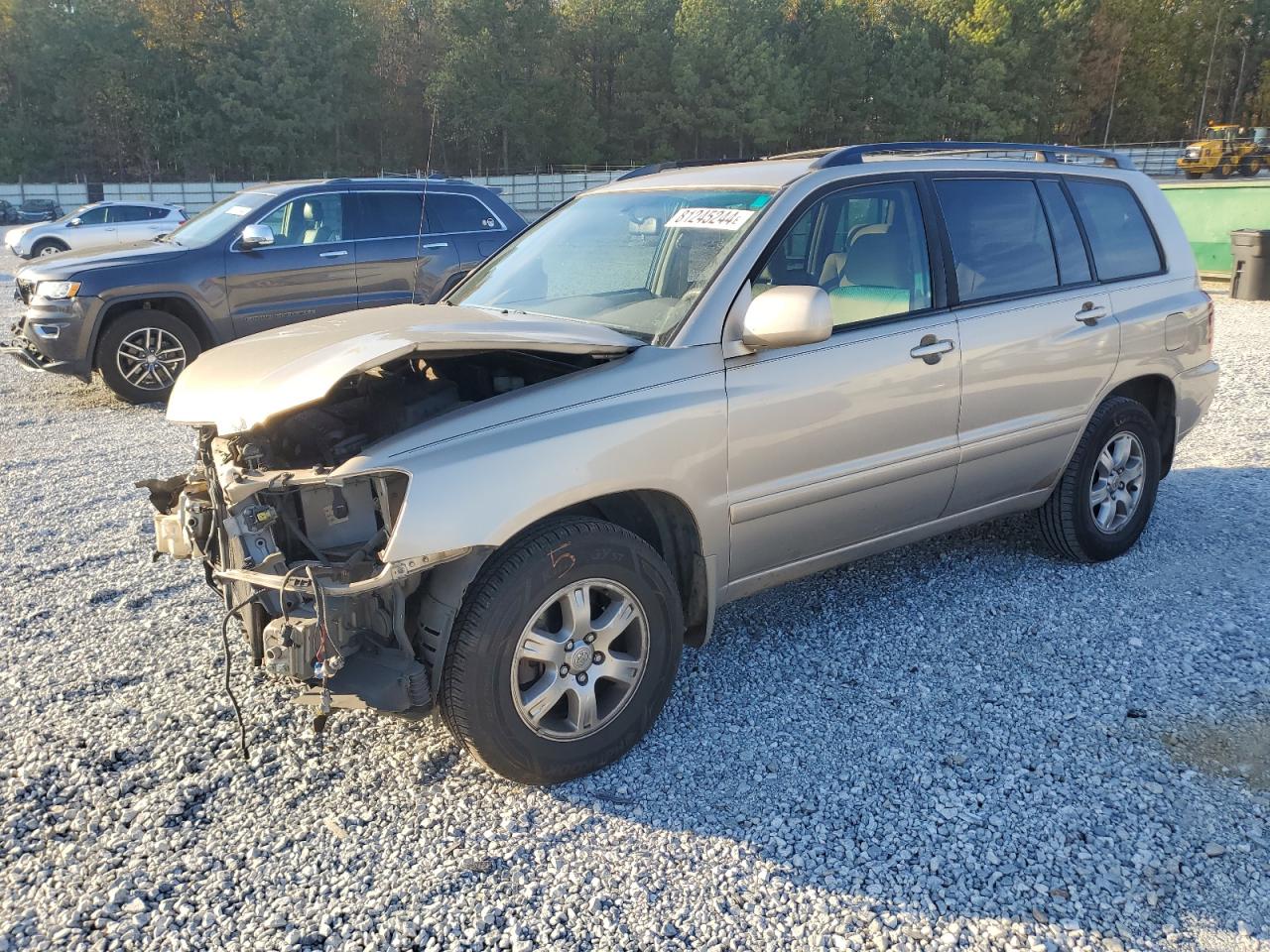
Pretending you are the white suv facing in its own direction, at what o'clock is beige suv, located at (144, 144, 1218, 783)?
The beige suv is roughly at 9 o'clock from the white suv.

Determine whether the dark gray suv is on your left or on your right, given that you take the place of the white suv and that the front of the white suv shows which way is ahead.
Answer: on your left

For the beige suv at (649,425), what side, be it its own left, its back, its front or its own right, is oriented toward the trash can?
back

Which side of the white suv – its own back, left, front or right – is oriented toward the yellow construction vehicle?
back

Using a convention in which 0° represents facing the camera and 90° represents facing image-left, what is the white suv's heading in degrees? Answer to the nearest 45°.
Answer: approximately 90°

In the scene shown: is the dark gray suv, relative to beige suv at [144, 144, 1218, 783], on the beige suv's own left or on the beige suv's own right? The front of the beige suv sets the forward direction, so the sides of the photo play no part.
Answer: on the beige suv's own right

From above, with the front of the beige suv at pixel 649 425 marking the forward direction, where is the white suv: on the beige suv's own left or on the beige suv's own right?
on the beige suv's own right

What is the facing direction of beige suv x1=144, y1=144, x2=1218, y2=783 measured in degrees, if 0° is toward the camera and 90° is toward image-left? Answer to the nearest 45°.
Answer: approximately 45°
